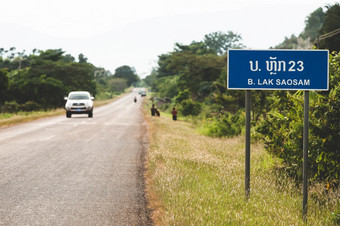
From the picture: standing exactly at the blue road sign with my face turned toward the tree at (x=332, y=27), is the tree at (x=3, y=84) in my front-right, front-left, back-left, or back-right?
front-left

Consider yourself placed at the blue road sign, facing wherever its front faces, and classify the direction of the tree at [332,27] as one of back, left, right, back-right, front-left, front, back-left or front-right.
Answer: back

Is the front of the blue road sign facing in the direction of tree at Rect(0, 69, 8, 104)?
no

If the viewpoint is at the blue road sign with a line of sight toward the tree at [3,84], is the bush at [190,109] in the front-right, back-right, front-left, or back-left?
front-right

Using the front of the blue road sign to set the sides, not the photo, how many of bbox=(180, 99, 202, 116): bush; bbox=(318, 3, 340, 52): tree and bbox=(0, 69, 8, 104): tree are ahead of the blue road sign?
0

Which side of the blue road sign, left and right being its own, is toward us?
front

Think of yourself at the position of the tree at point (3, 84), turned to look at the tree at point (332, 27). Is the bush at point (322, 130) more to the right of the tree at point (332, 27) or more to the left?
right

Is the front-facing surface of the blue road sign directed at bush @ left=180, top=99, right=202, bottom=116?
no

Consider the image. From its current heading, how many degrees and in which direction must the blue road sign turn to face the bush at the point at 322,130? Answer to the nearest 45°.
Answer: approximately 135° to its left
